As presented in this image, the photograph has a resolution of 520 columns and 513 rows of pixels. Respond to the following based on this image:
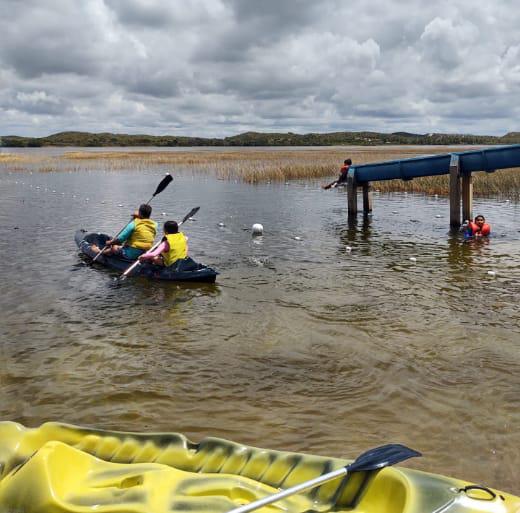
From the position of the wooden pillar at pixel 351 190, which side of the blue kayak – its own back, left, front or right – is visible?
right

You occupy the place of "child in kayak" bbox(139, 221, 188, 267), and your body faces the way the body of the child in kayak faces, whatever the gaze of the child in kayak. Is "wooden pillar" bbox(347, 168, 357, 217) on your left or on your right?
on your right

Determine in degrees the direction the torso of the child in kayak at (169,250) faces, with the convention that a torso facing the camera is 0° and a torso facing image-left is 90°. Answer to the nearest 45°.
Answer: approximately 135°

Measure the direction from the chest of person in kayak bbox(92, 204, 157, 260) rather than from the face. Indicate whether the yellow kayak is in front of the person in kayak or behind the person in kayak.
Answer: behind

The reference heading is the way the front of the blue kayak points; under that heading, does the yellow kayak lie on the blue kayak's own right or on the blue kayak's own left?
on the blue kayak's own left

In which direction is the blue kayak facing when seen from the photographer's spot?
facing away from the viewer and to the left of the viewer

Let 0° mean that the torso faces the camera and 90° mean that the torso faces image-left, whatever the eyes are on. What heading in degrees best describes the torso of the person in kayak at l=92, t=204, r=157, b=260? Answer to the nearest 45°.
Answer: approximately 135°

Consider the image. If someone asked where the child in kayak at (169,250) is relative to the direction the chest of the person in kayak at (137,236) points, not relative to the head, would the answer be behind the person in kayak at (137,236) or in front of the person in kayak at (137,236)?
behind

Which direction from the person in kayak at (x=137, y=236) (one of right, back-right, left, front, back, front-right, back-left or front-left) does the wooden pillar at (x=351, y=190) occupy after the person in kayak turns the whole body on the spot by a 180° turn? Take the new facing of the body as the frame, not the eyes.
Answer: left
